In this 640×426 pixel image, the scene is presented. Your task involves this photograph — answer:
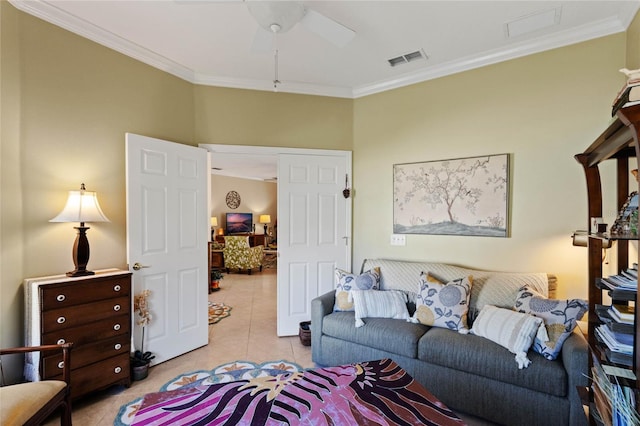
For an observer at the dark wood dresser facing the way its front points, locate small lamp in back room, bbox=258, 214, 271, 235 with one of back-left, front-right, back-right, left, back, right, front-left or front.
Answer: left

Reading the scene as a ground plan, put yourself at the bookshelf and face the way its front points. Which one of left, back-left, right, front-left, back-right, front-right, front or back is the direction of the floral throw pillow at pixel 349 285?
front-right

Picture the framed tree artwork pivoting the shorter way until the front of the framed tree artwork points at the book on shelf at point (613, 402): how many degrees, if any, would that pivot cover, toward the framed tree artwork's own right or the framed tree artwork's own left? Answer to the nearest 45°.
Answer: approximately 45° to the framed tree artwork's own left

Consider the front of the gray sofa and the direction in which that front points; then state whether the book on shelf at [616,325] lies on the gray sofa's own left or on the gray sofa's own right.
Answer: on the gray sofa's own left

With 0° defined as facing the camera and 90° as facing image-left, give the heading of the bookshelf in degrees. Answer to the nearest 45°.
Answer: approximately 45°

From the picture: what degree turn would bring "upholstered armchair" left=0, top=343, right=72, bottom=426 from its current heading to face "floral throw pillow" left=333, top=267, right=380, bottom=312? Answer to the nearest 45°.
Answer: approximately 45° to its left

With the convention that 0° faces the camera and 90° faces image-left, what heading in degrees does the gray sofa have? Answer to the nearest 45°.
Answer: approximately 45°

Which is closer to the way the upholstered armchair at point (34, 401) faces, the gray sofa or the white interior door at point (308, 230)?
the gray sofa

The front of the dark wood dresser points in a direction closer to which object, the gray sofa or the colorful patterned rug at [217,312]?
the gray sofa

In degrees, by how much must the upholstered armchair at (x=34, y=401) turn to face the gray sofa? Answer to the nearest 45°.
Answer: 0° — it already faces it

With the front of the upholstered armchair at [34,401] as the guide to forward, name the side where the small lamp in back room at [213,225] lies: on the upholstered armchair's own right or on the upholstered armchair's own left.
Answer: on the upholstered armchair's own left
